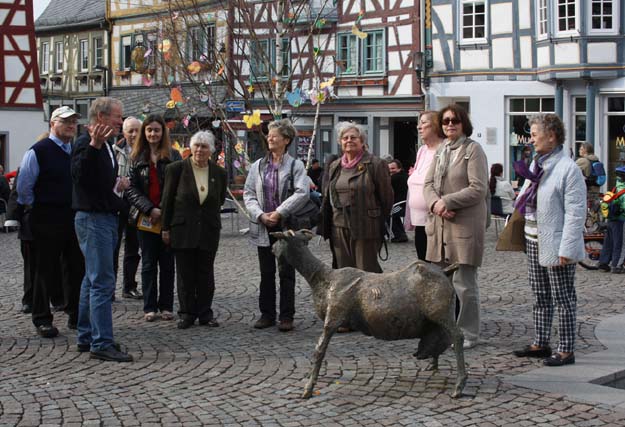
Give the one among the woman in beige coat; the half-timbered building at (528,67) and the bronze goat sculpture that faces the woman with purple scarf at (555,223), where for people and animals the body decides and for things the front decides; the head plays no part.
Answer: the half-timbered building

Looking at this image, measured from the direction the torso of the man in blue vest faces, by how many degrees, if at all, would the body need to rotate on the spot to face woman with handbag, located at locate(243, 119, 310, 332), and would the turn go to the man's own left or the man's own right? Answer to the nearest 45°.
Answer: approximately 45° to the man's own left

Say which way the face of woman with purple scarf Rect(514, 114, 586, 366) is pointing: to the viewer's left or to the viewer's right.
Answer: to the viewer's left

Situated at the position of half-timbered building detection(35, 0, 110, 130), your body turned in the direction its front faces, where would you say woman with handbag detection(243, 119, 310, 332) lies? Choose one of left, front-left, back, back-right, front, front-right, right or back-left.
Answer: front

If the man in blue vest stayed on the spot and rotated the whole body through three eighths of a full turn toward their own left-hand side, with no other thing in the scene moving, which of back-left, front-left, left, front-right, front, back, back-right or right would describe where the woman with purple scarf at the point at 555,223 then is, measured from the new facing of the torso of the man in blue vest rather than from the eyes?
back-right

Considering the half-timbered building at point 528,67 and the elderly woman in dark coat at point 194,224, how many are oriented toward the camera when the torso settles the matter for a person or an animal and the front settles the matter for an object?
2

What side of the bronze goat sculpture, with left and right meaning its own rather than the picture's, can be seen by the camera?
left

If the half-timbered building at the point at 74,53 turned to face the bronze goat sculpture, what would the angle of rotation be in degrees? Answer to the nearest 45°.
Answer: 0° — it already faces it

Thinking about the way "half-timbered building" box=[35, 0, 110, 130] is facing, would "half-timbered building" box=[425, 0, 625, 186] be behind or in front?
in front

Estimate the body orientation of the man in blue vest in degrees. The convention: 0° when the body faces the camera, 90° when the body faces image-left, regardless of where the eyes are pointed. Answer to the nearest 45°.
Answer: approximately 315°

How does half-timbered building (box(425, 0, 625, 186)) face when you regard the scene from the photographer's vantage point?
facing the viewer

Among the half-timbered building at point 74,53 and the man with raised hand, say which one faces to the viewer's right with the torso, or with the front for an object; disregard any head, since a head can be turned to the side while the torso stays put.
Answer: the man with raised hand

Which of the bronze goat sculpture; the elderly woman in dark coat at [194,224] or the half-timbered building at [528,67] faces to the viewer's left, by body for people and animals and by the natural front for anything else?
the bronze goat sculpture

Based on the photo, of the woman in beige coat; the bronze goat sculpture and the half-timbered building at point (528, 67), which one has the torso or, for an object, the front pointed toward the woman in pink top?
the half-timbered building

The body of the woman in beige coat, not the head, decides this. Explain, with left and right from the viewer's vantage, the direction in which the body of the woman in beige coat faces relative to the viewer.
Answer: facing the viewer and to the left of the viewer
